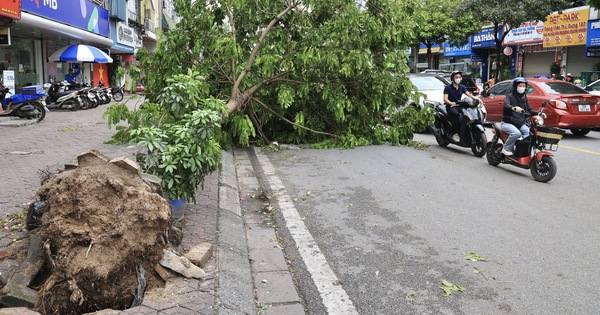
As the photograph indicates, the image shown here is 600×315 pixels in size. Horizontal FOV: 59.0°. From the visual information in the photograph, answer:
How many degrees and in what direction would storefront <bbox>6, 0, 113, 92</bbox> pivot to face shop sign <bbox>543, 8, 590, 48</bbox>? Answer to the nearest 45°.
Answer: approximately 45° to its left

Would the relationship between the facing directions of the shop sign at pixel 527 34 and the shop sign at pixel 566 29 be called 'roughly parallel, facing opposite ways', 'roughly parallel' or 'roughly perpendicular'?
roughly parallel

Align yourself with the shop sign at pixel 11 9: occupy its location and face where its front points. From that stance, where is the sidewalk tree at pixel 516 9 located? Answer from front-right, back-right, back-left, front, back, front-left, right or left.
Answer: front-left

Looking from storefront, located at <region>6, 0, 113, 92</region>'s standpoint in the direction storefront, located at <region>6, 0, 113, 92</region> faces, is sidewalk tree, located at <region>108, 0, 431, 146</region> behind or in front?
in front

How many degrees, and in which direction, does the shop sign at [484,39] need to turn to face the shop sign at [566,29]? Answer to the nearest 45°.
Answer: approximately 90° to its left

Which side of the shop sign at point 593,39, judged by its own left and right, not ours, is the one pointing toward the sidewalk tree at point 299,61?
front

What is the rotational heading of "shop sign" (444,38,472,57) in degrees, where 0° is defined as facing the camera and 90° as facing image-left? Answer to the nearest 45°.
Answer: approximately 45°

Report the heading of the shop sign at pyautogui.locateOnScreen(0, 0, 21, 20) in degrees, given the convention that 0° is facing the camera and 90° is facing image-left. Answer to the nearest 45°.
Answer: approximately 315°

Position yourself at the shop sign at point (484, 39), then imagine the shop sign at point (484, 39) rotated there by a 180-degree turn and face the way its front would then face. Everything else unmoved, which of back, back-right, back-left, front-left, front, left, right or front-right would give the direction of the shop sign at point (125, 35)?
back

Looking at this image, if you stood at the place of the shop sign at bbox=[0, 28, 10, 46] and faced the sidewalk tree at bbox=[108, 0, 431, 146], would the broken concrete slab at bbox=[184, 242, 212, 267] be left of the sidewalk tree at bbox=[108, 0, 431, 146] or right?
right

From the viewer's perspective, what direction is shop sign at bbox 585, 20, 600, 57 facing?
toward the camera

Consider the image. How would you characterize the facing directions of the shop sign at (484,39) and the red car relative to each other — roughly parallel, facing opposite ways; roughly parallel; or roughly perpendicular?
roughly perpendicular

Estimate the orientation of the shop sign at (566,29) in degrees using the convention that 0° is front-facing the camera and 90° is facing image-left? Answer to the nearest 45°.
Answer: approximately 45°

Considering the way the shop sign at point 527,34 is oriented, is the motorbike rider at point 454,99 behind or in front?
in front
